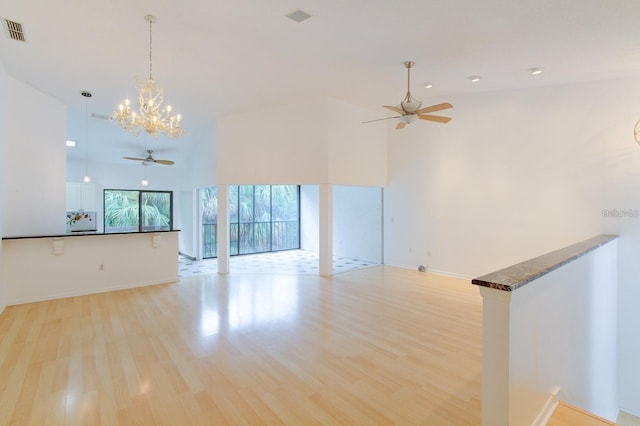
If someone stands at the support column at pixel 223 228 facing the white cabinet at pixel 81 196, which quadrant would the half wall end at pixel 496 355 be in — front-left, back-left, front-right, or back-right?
back-left

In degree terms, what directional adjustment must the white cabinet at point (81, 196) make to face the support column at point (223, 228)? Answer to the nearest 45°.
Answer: approximately 45° to its left

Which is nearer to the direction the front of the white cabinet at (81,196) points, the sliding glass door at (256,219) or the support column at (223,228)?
the support column

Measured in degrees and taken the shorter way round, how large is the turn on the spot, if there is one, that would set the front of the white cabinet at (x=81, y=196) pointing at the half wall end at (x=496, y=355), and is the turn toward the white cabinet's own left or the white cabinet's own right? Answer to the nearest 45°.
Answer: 0° — it already faces it

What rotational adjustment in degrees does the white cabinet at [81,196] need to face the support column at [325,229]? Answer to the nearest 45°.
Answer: approximately 45° to its left

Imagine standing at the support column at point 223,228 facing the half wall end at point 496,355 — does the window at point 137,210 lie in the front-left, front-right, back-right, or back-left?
back-right

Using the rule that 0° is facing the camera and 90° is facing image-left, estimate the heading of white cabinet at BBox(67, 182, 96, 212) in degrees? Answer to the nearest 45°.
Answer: approximately 0°

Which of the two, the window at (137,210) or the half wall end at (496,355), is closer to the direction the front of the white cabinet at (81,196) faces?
the half wall end
